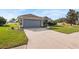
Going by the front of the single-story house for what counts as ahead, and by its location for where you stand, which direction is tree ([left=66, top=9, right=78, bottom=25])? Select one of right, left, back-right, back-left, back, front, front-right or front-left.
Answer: left

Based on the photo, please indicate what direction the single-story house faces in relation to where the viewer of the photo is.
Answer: facing the viewer

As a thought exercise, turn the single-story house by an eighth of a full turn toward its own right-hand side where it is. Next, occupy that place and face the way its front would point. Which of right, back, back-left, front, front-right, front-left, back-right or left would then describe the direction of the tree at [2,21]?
front-right
